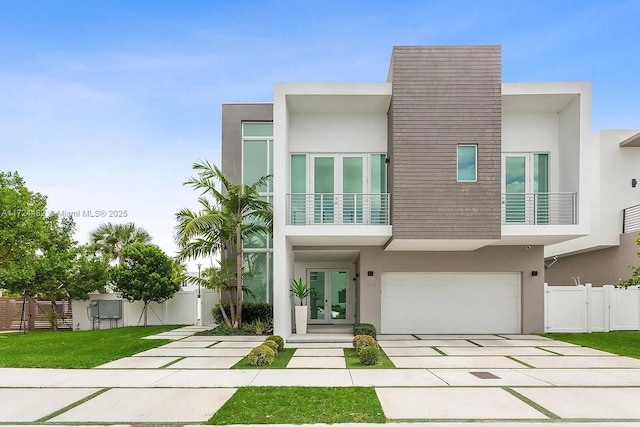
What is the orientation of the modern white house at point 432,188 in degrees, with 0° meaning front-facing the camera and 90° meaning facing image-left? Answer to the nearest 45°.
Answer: approximately 0°

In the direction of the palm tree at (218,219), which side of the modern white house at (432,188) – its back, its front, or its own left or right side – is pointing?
right

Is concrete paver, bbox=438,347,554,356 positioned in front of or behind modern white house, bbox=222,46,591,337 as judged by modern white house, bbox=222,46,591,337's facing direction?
in front

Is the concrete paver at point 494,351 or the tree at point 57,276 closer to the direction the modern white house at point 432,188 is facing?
the concrete paver

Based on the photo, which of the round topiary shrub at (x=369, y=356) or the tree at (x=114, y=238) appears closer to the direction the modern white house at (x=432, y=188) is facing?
the round topiary shrub

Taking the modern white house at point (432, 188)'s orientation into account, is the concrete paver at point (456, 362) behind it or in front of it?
in front

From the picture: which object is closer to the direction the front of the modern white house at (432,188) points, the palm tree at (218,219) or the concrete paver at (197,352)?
the concrete paver
